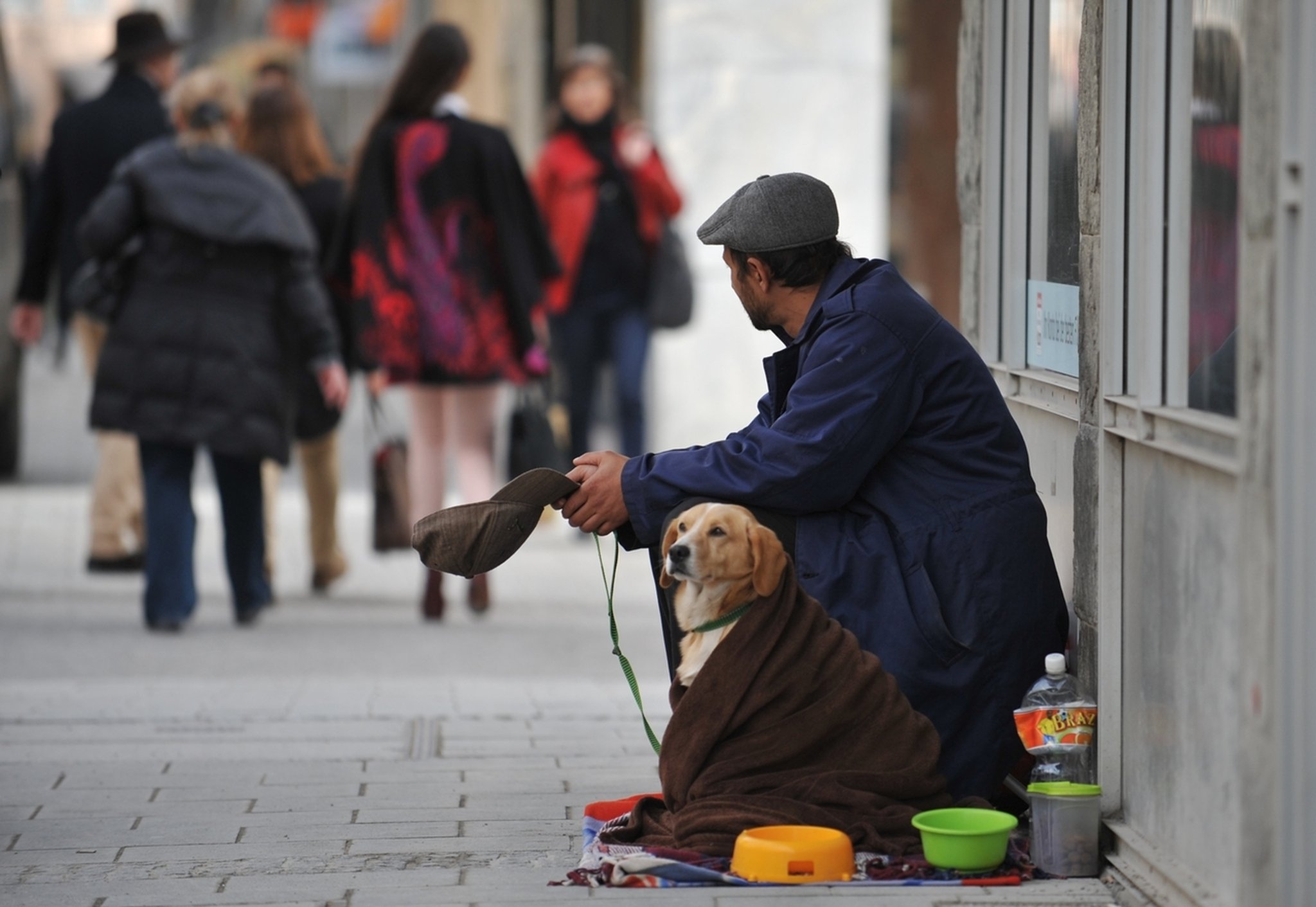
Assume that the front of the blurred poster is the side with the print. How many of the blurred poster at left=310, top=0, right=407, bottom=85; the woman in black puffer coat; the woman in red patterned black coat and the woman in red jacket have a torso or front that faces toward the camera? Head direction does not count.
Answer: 2

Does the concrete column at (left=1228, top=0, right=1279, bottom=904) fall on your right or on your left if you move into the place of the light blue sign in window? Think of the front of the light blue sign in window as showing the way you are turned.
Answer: on your left

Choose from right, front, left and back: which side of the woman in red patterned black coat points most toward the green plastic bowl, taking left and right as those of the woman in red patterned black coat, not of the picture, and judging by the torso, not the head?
back

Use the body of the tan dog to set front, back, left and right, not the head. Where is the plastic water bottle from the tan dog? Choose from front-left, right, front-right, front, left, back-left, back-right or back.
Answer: back-left

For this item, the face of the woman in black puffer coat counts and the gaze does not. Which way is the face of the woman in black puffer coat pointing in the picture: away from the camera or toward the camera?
away from the camera

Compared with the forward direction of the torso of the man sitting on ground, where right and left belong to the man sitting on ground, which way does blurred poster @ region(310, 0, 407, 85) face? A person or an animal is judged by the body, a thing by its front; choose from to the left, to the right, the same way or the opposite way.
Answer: to the left

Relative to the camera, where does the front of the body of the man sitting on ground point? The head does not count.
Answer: to the viewer's left

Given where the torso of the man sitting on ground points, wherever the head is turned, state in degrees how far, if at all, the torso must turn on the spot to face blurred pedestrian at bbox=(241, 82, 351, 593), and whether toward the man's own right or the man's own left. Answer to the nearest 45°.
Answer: approximately 45° to the man's own right

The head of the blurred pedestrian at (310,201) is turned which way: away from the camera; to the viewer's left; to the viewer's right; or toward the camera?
away from the camera

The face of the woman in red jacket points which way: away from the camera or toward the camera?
toward the camera

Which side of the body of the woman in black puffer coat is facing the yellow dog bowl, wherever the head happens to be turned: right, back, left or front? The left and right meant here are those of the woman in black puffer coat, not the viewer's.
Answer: back

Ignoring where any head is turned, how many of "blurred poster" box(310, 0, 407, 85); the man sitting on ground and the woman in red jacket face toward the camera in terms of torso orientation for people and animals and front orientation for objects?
2

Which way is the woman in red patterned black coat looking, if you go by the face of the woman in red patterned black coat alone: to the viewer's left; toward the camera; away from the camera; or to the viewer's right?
away from the camera

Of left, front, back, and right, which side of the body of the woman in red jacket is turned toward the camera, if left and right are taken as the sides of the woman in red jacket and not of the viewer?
front

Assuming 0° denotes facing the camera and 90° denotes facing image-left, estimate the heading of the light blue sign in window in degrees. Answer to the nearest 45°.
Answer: approximately 45°

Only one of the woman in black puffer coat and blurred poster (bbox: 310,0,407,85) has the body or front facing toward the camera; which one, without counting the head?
the blurred poster

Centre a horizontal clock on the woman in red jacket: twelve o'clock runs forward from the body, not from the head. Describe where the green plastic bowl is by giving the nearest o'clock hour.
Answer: The green plastic bowl is roughly at 12 o'clock from the woman in red jacket.

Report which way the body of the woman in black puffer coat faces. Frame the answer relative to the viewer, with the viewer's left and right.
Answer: facing away from the viewer

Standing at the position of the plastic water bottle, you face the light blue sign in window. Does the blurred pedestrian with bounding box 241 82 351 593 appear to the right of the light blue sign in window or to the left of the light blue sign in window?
left

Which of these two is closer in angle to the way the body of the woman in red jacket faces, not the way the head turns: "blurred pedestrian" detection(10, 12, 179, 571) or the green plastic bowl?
the green plastic bowl
